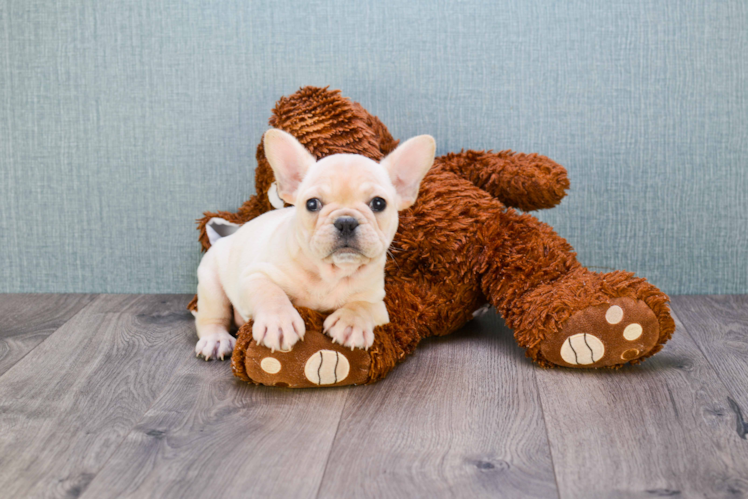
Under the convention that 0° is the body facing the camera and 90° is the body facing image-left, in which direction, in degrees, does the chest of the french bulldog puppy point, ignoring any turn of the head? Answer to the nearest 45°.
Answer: approximately 315°
